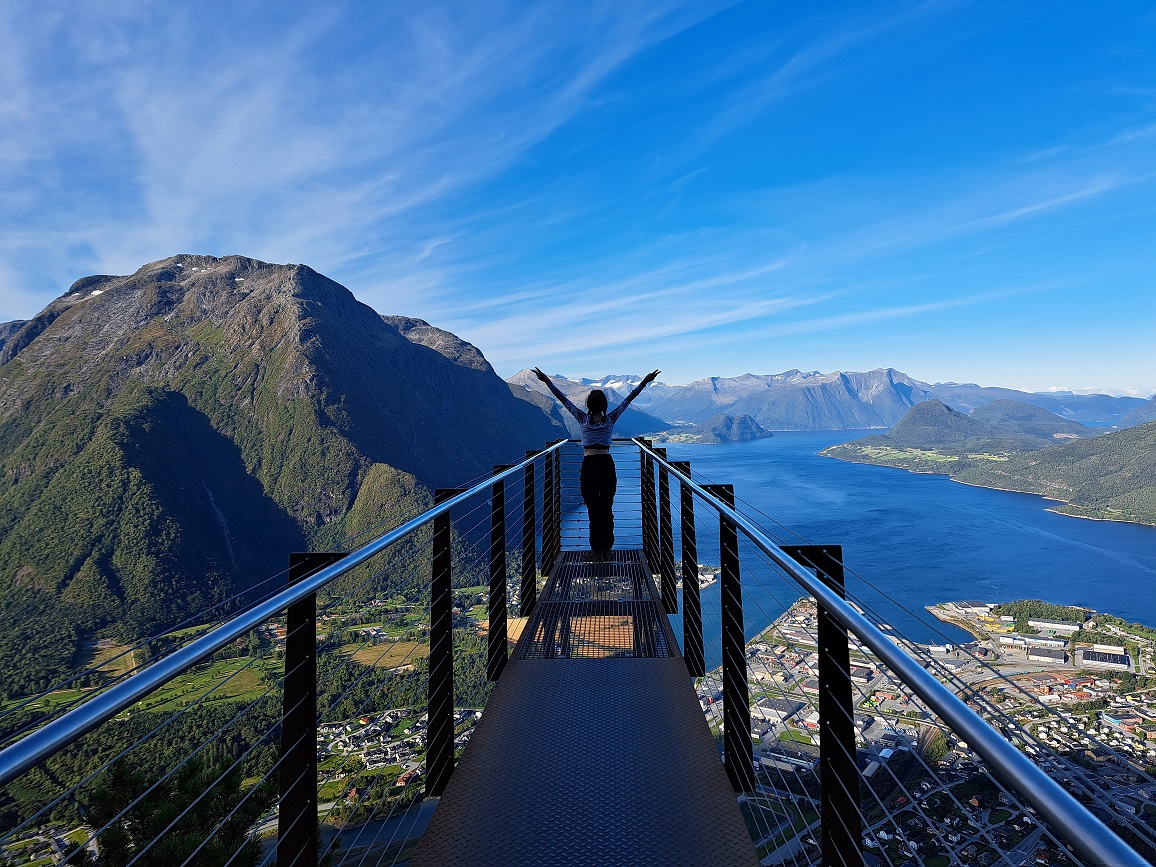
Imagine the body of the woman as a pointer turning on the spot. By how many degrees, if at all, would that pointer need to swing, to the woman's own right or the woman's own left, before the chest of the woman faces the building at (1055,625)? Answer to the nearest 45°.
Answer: approximately 45° to the woman's own right

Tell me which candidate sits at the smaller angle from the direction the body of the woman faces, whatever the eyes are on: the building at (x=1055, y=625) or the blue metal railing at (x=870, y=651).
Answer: the building

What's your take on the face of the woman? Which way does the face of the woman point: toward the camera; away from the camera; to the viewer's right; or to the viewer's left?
away from the camera

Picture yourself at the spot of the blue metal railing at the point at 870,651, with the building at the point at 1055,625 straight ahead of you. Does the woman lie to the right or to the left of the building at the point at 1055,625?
left

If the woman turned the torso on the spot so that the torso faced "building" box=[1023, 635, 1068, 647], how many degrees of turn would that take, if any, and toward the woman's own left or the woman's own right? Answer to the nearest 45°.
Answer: approximately 45° to the woman's own right

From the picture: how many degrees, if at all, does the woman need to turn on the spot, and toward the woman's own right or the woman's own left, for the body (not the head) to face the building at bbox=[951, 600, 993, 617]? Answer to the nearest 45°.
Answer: approximately 45° to the woman's own right

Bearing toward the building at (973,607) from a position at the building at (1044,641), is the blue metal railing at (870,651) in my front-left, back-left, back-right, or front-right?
back-left

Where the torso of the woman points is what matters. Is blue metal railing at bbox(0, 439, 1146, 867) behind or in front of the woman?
behind

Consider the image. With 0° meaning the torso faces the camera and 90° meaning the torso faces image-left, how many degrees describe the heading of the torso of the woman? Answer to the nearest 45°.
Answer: approximately 180°
